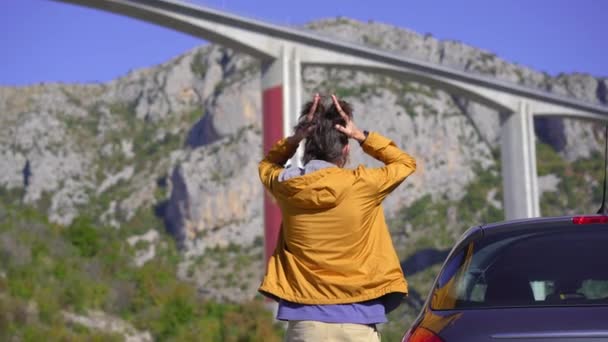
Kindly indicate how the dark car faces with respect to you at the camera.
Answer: facing away from the viewer

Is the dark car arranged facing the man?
no

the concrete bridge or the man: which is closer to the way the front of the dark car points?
the concrete bridge

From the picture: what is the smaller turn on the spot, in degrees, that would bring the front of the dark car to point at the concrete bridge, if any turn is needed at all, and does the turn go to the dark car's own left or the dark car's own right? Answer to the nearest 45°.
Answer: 0° — it already faces it
